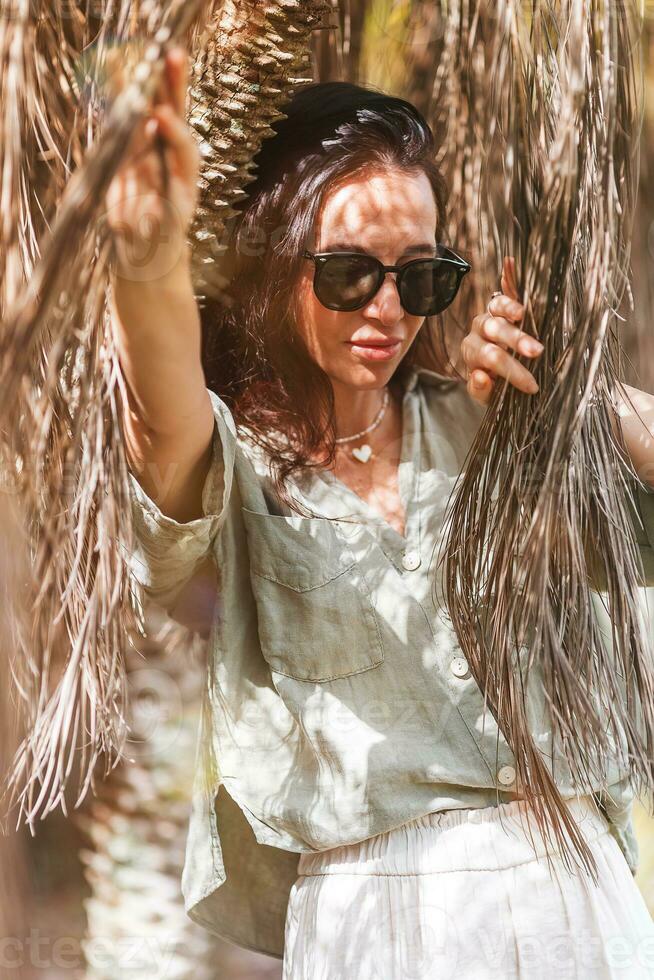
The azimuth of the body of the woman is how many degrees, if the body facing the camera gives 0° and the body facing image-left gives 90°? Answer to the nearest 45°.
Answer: approximately 315°
